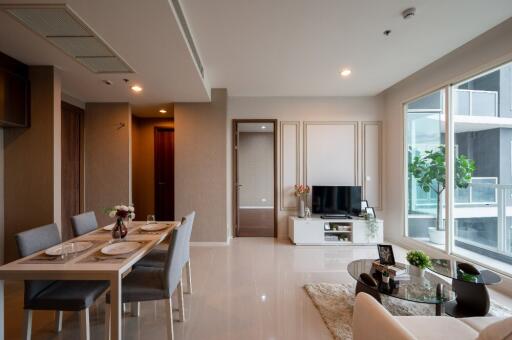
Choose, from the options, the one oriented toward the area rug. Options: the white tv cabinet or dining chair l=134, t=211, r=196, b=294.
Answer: the white tv cabinet

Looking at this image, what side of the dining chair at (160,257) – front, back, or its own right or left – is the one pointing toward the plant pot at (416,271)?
back

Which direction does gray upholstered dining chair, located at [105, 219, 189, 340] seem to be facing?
to the viewer's left

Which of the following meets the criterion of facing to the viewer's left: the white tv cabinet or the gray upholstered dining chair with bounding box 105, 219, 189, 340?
the gray upholstered dining chair

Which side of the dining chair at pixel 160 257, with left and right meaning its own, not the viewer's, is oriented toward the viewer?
left

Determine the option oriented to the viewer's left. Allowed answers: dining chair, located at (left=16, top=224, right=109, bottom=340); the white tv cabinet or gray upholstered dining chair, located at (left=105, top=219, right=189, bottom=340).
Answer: the gray upholstered dining chair
